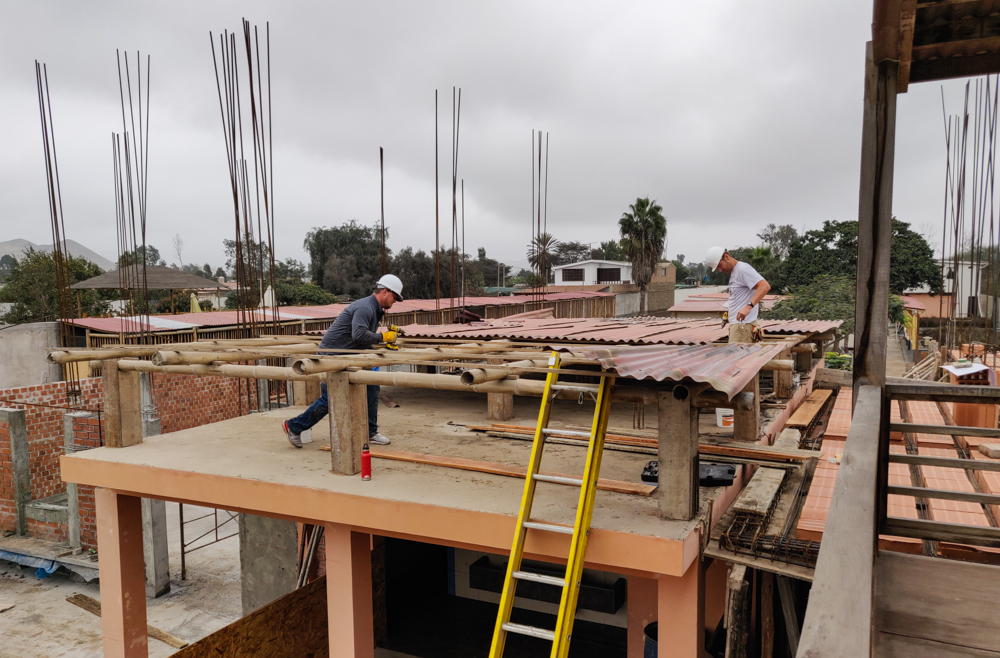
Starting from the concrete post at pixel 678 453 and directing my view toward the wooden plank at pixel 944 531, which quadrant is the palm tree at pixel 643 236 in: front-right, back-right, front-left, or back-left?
back-left

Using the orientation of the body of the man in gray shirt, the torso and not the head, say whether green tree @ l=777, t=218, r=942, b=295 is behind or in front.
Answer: in front

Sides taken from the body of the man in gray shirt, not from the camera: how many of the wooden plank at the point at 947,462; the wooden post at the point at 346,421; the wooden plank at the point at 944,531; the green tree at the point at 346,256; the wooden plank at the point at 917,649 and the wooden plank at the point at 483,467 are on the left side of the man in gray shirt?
1

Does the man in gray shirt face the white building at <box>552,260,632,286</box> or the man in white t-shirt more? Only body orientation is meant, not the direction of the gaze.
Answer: the man in white t-shirt

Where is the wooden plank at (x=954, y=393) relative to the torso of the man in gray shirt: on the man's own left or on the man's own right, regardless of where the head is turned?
on the man's own right

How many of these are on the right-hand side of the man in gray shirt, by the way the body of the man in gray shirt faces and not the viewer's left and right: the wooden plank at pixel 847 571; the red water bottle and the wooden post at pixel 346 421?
3

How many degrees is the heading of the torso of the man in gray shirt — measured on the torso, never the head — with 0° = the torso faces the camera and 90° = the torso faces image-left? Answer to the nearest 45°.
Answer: approximately 270°

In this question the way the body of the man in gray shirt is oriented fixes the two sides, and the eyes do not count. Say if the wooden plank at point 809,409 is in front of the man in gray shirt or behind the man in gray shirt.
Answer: in front

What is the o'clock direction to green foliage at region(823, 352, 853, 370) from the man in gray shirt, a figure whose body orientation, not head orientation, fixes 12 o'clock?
The green foliage is roughly at 11 o'clock from the man in gray shirt.

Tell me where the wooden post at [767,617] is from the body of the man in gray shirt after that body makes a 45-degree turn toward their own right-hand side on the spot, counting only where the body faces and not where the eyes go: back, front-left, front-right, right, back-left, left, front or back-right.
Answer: front

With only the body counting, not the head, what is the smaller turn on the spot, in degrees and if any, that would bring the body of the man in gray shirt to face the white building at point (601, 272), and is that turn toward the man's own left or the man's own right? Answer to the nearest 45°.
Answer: approximately 45° to the man's own left

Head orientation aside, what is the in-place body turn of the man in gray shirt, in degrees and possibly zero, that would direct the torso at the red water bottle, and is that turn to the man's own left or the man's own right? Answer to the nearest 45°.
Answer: approximately 90° to the man's own right

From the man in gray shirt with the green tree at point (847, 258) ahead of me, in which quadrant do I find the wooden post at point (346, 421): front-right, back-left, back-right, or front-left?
back-right

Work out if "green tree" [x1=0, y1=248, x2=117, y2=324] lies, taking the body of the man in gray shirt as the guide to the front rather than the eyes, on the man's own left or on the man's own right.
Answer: on the man's own left

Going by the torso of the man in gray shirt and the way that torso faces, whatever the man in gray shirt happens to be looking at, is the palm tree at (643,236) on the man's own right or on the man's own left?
on the man's own left

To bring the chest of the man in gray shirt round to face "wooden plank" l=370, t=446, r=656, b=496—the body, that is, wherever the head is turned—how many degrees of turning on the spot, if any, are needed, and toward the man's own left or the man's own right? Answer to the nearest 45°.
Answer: approximately 45° to the man's own right

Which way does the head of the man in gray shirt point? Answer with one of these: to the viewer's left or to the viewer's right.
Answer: to the viewer's right

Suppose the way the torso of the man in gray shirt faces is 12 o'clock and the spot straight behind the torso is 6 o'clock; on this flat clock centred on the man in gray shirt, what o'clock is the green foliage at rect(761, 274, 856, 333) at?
The green foliage is roughly at 11 o'clock from the man in gray shirt.

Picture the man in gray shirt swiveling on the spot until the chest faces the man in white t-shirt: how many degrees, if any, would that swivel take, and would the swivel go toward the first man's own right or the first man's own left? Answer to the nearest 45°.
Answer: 0° — they already face them
